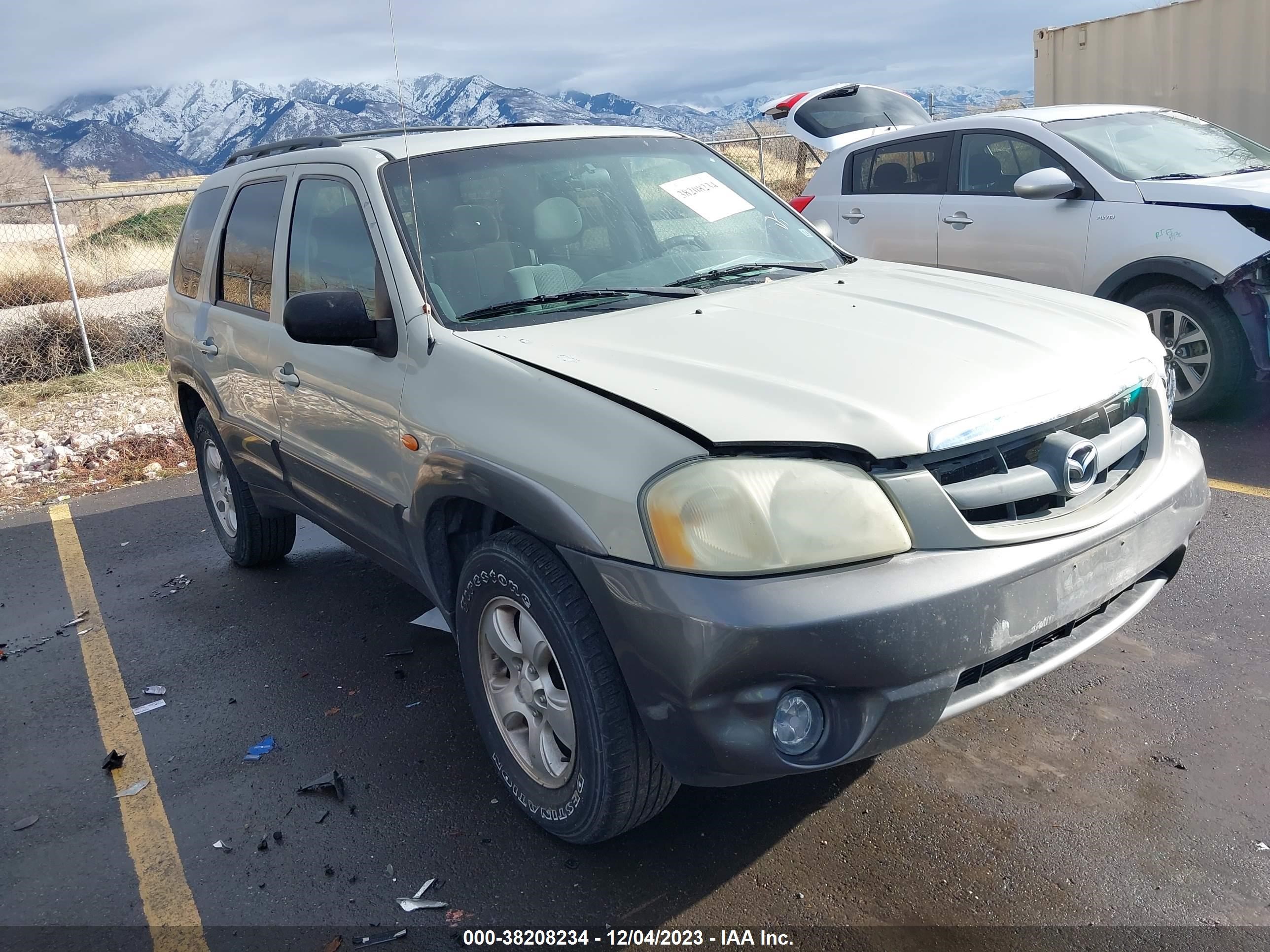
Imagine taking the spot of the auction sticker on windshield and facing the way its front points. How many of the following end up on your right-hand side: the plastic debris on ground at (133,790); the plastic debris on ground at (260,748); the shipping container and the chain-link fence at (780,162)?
2

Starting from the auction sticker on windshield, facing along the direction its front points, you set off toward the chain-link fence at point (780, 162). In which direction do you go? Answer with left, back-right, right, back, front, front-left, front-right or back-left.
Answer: back-left

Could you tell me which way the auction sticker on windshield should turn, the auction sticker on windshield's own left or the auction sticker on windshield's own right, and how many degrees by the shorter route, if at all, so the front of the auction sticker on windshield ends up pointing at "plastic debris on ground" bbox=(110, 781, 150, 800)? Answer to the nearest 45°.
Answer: approximately 90° to the auction sticker on windshield's own right

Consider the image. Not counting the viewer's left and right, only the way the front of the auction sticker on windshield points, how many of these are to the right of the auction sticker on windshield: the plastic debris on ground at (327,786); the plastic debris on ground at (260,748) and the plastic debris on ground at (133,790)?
3

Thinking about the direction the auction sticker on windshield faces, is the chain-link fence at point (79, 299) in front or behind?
behind

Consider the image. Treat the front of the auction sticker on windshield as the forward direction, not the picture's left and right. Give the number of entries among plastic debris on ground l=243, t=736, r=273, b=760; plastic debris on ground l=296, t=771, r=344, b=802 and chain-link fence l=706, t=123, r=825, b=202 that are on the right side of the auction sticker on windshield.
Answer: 2

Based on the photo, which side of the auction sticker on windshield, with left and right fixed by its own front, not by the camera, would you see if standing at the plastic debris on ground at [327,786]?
right

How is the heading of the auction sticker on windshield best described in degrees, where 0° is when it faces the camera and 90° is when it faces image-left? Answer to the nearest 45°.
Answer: approximately 315°

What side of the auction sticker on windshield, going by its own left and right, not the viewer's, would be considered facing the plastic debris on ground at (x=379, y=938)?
right

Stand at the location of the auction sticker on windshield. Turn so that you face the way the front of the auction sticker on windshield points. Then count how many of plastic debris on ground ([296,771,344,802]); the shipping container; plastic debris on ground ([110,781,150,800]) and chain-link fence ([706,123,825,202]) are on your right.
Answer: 2

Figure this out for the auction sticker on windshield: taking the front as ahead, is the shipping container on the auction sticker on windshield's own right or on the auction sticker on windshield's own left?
on the auction sticker on windshield's own left

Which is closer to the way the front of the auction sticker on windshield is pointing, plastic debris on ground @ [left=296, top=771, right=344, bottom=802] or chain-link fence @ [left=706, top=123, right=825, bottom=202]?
the plastic debris on ground
